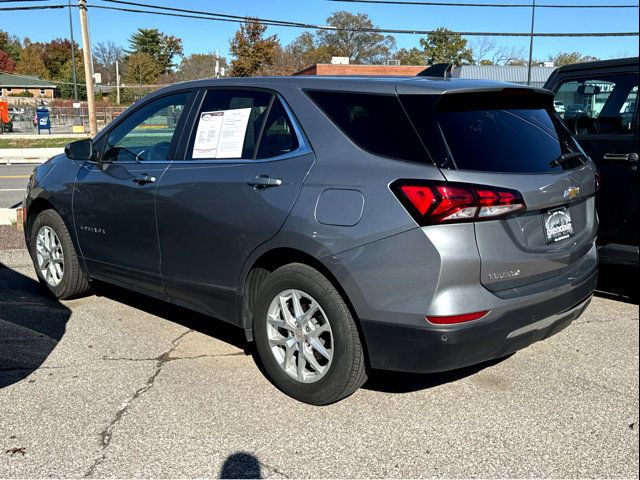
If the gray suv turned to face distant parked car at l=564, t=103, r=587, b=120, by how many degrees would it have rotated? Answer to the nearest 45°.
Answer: approximately 90° to its right

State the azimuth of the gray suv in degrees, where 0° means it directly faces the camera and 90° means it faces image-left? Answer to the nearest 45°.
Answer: approximately 135°
